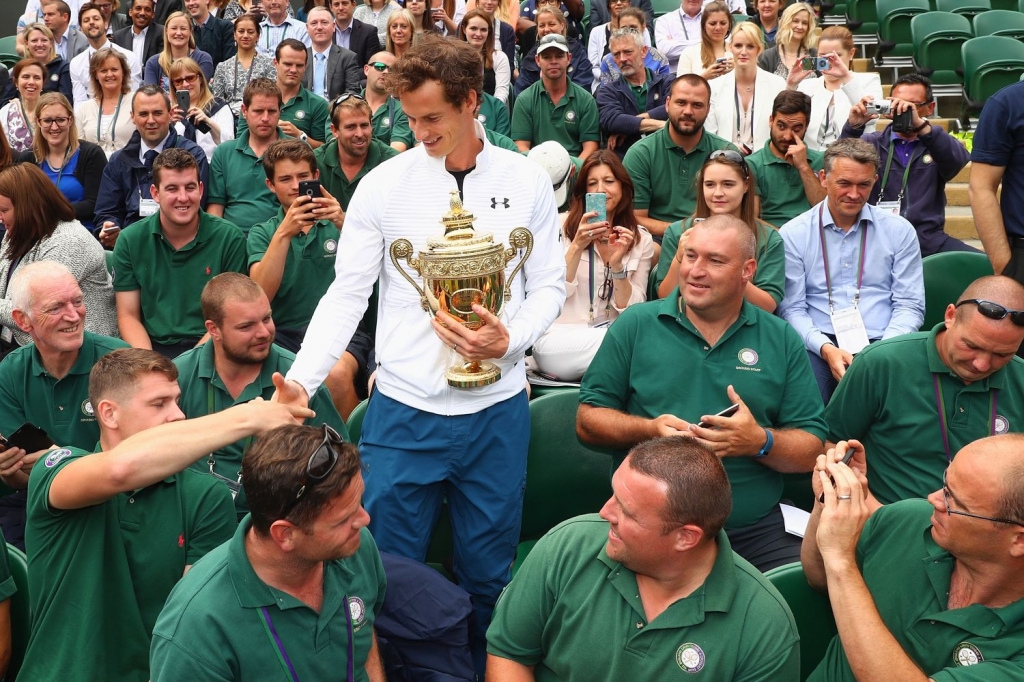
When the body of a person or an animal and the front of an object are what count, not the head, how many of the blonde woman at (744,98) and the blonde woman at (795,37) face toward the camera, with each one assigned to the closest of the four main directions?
2

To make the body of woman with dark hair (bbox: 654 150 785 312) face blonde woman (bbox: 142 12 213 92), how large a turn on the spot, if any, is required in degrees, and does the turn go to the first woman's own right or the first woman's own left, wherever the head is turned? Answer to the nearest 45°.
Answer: approximately 135° to the first woman's own right

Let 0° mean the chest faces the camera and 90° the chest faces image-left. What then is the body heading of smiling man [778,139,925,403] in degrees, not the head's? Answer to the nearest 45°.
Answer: approximately 0°

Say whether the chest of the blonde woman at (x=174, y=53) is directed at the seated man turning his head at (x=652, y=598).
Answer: yes

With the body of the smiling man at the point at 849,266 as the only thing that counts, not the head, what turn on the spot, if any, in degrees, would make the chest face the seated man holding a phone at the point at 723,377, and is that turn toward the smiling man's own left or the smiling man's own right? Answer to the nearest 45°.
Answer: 0° — they already face them

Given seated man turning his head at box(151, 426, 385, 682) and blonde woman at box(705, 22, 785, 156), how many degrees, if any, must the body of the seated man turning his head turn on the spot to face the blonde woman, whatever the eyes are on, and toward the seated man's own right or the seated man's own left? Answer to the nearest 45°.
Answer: approximately 90° to the seated man's own left

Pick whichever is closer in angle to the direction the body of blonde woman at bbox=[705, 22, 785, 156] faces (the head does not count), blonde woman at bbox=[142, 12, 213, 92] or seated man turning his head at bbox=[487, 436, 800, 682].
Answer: the seated man turning his head

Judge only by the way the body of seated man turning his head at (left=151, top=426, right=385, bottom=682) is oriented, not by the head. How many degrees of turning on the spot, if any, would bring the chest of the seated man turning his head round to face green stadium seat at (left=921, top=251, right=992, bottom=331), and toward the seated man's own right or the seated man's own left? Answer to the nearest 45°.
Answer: approximately 90° to the seated man's own left

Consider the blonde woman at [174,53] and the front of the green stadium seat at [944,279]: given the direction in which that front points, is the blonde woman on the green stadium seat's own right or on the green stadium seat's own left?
on the green stadium seat's own right

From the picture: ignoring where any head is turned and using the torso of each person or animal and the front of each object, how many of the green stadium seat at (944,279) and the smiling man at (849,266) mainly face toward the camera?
2
